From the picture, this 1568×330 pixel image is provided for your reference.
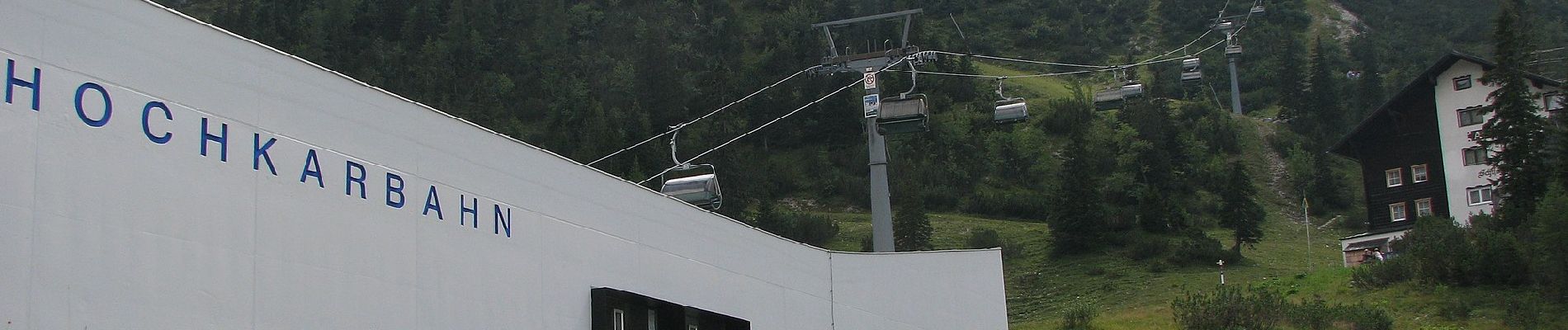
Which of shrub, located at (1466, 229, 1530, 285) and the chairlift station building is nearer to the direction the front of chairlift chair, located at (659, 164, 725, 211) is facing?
the shrub

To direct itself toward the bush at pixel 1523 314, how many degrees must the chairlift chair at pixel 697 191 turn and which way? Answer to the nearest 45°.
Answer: approximately 45° to its right

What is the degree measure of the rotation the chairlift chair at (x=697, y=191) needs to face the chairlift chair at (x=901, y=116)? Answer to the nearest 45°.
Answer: approximately 45° to its right

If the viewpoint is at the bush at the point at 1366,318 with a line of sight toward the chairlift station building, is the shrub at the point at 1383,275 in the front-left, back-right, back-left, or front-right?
back-right

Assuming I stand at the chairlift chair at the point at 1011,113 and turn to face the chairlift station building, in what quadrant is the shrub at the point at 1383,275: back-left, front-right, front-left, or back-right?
back-left

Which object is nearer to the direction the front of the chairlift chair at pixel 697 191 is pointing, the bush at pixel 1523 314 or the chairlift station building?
the bush

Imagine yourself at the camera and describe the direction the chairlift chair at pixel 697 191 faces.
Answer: facing away from the viewer and to the right of the viewer
